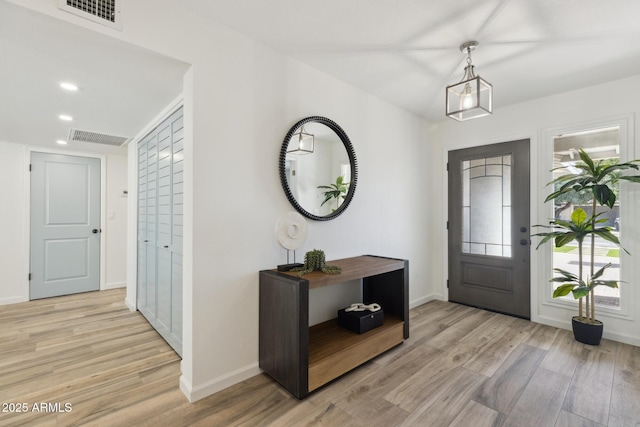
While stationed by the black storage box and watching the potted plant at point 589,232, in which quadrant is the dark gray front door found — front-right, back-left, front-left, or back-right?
front-left

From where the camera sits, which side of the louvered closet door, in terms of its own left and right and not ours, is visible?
left

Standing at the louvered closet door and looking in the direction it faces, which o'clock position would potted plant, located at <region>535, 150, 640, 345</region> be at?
The potted plant is roughly at 7 o'clock from the louvered closet door.

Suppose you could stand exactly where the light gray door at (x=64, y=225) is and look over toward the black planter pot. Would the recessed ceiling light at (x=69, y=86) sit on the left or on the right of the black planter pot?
right

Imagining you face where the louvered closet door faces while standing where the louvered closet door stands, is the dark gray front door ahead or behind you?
behind

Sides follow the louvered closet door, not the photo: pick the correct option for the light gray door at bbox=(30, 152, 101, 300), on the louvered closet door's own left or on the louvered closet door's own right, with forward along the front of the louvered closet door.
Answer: on the louvered closet door's own right

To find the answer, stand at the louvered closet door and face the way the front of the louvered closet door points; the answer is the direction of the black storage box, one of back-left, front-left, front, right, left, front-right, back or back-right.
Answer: back-left

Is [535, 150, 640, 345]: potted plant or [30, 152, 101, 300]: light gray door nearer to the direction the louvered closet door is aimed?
the light gray door

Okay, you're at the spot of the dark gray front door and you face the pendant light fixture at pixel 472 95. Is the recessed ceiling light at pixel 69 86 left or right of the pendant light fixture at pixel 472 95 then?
right
